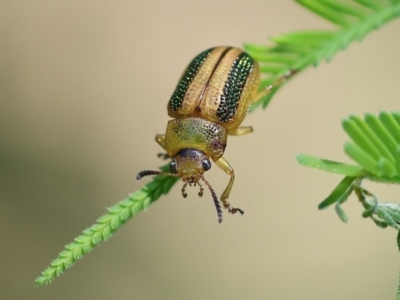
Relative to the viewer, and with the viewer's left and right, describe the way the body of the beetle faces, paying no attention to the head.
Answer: facing the viewer
